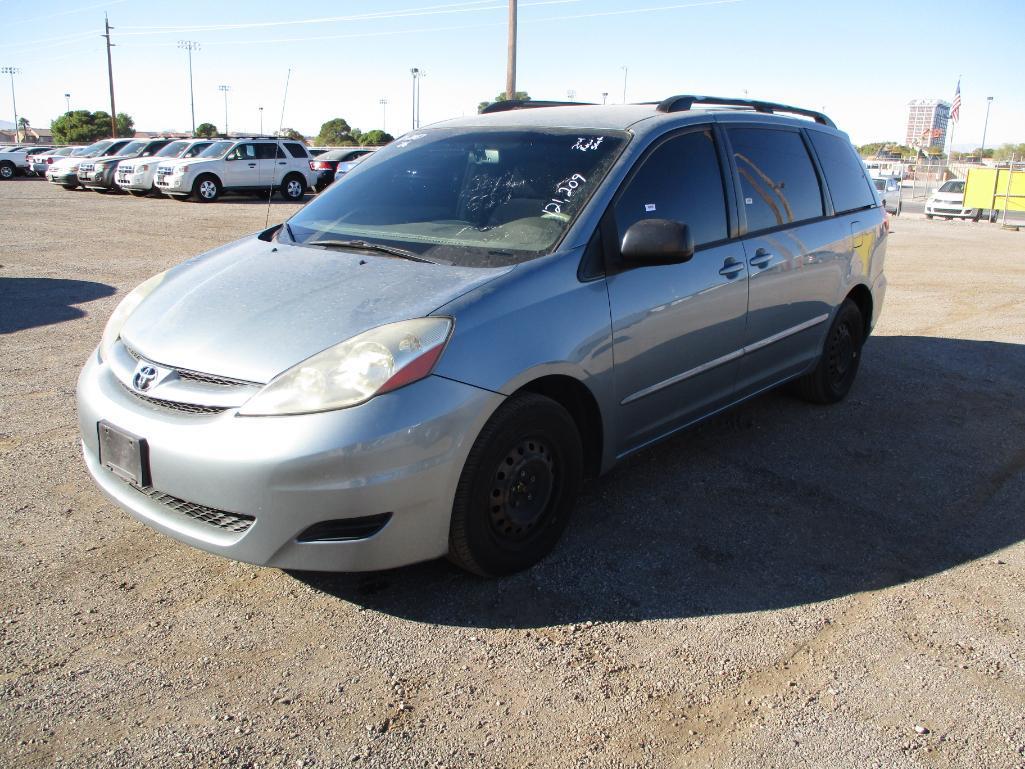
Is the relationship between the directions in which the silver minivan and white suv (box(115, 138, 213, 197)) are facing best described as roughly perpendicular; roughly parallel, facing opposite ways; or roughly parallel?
roughly parallel

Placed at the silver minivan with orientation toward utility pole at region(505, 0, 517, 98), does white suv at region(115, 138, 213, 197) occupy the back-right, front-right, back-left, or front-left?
front-left

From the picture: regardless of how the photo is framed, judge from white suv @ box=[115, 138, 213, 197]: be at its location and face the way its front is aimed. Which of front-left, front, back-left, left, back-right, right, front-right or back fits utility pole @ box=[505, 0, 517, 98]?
left

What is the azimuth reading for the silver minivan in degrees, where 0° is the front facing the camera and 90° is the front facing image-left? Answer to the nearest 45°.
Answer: approximately 45°

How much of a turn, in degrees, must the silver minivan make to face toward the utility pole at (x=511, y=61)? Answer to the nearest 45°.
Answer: approximately 135° to its right

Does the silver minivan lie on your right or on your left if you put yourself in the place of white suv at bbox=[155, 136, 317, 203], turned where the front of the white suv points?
on your left

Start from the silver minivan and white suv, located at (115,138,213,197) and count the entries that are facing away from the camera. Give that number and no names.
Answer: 0

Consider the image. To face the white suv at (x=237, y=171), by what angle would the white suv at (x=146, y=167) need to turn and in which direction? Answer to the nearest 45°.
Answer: approximately 90° to its left

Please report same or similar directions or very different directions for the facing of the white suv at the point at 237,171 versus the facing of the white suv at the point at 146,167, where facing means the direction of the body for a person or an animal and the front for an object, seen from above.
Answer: same or similar directions

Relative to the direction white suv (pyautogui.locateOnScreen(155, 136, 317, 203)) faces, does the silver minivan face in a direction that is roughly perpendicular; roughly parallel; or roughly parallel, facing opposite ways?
roughly parallel

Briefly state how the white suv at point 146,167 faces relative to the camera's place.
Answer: facing the viewer and to the left of the viewer

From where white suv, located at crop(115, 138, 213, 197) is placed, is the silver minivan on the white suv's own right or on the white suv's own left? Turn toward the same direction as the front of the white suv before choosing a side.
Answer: on the white suv's own left
